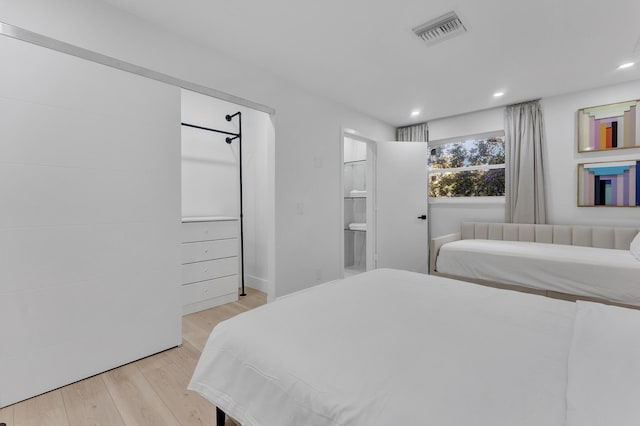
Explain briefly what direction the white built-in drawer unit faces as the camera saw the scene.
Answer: facing the viewer and to the right of the viewer

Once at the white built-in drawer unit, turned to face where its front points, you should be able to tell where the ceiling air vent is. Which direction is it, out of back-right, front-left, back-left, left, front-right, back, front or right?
front

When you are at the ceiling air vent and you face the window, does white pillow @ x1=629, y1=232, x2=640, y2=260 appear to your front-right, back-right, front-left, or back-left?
front-right

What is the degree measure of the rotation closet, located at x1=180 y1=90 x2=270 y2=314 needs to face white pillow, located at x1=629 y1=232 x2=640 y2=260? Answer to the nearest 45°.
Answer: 0° — it already faces it

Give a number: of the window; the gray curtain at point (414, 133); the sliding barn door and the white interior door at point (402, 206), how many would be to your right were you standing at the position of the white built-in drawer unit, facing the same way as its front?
1

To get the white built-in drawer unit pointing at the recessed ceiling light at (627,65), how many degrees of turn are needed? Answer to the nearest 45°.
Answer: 0° — it already faces it

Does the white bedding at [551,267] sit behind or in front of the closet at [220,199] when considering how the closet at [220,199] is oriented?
in front

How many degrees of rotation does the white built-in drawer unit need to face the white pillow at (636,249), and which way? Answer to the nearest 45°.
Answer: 0° — it already faces it

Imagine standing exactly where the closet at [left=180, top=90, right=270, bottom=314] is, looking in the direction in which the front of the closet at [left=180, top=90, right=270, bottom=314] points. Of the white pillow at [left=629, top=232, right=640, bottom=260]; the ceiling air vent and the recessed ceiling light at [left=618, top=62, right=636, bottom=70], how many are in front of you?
3

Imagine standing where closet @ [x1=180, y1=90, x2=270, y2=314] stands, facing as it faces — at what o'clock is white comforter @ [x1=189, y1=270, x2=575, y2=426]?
The white comforter is roughly at 1 o'clock from the closet.

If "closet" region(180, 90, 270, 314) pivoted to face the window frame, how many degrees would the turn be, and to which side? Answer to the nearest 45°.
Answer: approximately 45° to its left

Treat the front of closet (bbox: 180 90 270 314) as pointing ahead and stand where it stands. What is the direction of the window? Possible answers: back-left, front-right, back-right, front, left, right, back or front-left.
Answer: front-left

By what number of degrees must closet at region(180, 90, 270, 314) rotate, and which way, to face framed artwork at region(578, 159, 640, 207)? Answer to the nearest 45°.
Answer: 0° — it already faces it

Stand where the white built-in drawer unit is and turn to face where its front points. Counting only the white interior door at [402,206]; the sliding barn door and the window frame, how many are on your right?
1

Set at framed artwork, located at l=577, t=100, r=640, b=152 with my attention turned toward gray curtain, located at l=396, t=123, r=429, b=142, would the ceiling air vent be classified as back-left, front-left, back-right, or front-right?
front-left
